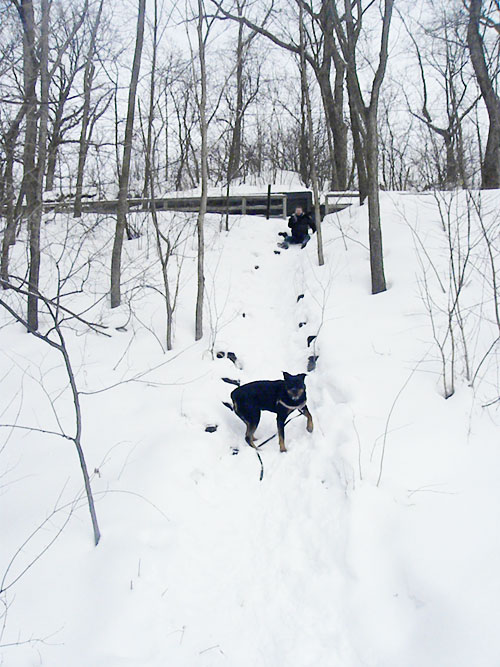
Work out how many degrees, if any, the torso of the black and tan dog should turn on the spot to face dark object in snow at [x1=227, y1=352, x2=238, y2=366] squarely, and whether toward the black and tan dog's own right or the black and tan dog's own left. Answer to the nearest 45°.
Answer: approximately 135° to the black and tan dog's own left

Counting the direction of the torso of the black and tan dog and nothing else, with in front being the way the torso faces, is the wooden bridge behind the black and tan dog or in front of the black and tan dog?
behind

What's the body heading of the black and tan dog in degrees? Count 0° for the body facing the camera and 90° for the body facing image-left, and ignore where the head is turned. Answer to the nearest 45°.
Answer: approximately 315°

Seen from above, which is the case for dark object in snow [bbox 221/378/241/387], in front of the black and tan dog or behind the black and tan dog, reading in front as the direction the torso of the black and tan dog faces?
behind

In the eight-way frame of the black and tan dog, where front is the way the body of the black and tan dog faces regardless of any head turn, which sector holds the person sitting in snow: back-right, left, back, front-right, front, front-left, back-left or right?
back-left

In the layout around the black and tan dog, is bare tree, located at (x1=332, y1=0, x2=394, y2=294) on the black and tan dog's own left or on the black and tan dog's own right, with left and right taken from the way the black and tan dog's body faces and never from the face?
on the black and tan dog's own left
